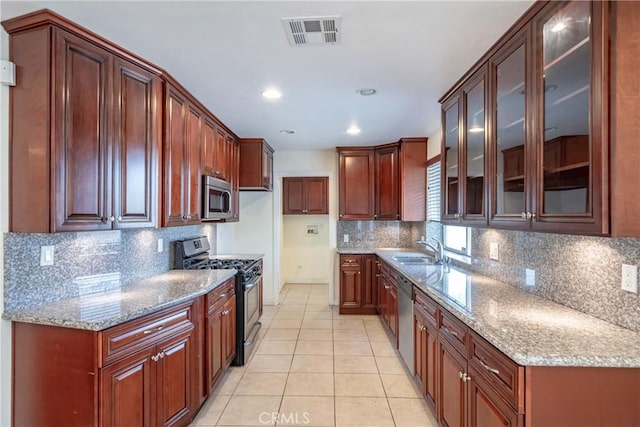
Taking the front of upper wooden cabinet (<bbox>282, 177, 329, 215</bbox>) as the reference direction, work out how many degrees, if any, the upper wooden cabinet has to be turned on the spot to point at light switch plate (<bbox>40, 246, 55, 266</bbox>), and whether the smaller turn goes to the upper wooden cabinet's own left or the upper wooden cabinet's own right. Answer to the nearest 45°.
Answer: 0° — it already faces it

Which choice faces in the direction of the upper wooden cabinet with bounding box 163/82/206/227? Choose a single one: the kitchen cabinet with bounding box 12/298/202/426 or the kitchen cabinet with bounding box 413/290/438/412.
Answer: the kitchen cabinet with bounding box 413/290/438/412

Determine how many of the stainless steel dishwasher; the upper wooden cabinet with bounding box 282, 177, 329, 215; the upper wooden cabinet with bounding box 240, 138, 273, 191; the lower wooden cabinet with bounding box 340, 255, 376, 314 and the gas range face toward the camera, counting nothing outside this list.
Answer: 2

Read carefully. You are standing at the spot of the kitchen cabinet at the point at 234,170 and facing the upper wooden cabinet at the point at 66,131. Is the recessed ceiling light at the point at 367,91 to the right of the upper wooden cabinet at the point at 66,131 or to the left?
left

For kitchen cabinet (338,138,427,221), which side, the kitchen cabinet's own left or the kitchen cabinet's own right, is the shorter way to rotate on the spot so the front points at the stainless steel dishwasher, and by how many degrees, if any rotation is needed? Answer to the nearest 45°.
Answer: approximately 45° to the kitchen cabinet's own left

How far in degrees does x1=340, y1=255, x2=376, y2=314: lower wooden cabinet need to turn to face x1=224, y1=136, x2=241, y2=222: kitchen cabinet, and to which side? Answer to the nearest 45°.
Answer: approximately 45° to its right

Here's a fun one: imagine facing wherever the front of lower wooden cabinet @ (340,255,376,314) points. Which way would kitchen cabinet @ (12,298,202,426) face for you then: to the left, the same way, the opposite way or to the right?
to the left

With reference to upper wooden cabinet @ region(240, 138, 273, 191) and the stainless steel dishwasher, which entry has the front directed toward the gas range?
the stainless steel dishwasher

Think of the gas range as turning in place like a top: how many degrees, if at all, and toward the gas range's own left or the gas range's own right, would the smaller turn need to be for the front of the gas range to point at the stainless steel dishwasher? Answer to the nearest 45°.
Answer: approximately 45° to the gas range's own right

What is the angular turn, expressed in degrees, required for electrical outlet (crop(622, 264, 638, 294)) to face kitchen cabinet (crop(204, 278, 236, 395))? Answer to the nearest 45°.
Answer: approximately 45° to its right

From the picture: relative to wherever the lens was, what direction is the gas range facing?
facing to the right of the viewer

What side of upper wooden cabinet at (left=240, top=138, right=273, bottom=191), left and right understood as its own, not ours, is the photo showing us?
right

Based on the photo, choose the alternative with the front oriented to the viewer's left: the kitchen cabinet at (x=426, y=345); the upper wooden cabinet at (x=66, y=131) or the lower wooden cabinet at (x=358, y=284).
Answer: the kitchen cabinet
